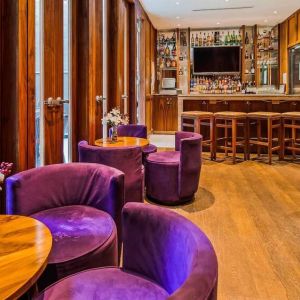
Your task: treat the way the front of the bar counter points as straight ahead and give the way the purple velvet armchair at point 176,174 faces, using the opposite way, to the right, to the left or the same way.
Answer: to the right

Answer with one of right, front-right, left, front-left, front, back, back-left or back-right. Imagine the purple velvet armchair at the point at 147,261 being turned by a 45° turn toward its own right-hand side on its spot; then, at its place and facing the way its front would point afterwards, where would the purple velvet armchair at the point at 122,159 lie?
right

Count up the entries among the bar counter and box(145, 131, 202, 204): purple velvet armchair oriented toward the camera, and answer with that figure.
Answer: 1

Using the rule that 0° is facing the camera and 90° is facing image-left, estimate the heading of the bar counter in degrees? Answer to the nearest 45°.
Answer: approximately 0°

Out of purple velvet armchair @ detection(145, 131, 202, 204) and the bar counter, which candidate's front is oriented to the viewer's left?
the purple velvet armchair

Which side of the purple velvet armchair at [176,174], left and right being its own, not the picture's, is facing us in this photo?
left

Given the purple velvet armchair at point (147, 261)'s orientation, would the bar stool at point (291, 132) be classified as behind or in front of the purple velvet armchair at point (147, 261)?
behind

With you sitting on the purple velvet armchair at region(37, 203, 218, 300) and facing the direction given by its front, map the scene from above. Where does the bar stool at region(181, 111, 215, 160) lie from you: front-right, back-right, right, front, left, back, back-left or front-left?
back-right
